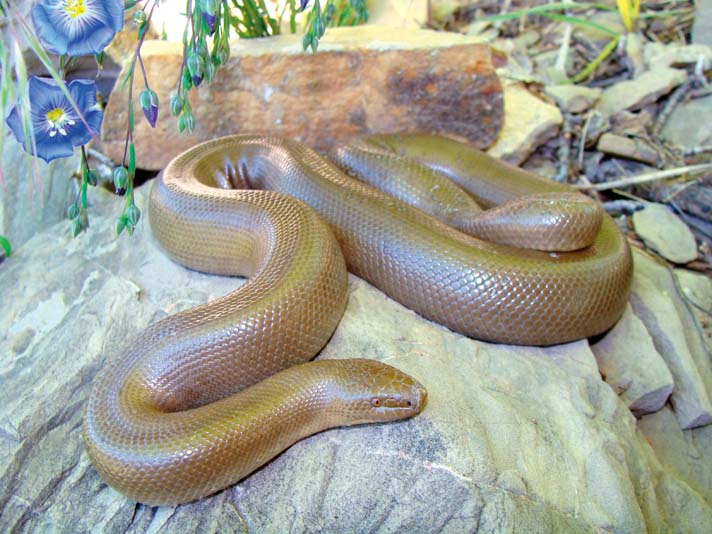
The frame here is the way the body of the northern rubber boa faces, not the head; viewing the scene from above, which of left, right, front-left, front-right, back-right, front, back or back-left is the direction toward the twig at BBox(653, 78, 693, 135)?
front-left

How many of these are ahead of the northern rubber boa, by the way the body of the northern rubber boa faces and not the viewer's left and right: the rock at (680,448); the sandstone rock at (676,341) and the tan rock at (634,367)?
3

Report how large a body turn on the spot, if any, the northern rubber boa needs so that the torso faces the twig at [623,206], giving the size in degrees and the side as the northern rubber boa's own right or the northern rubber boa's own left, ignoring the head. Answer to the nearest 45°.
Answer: approximately 45° to the northern rubber boa's own left

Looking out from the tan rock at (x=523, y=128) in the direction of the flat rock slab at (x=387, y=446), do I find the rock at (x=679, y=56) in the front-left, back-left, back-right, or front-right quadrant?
back-left

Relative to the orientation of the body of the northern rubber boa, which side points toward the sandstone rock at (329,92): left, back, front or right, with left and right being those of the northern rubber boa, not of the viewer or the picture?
left

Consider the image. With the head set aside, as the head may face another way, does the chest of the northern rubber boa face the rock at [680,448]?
yes

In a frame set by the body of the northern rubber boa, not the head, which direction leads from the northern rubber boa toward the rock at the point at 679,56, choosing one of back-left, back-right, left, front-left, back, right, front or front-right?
front-left

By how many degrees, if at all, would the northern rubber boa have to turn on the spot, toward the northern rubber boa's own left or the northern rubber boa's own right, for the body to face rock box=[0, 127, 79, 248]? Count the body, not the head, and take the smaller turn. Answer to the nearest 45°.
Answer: approximately 135° to the northern rubber boa's own left

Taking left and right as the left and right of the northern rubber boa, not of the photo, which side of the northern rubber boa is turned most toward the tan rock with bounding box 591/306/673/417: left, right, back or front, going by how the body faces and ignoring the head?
front

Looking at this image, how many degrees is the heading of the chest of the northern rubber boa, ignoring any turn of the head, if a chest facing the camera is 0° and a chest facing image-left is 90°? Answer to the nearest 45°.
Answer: approximately 270°

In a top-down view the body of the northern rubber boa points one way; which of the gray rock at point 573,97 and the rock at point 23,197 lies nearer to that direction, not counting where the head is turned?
the gray rock

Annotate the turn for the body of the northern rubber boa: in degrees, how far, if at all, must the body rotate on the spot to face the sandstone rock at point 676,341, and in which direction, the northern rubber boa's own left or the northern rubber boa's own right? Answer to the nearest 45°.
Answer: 0° — it already faces it

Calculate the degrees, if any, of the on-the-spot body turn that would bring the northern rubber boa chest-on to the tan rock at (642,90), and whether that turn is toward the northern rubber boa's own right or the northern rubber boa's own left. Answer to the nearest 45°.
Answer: approximately 45° to the northern rubber boa's own left

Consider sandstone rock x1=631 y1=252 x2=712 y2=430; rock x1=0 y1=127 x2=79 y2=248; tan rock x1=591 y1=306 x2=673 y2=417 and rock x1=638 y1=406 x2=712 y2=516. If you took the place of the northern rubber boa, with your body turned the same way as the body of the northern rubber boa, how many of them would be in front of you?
3
